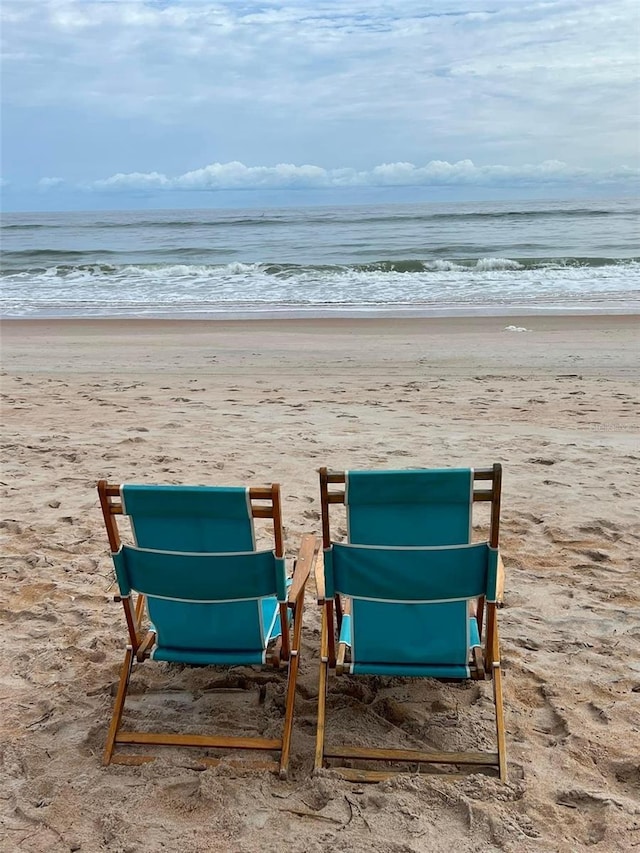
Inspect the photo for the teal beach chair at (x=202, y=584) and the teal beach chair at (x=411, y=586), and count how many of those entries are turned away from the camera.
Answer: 2

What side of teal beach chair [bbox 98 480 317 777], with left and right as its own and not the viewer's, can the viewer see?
back

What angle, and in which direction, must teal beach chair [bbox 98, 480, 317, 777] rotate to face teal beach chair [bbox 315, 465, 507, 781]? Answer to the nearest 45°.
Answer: approximately 90° to its right

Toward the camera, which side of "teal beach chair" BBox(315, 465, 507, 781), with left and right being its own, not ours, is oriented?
back

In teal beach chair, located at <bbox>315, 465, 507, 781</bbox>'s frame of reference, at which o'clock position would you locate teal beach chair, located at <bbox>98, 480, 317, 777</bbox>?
teal beach chair, located at <bbox>98, 480, 317, 777</bbox> is roughly at 9 o'clock from teal beach chair, located at <bbox>315, 465, 507, 781</bbox>.
